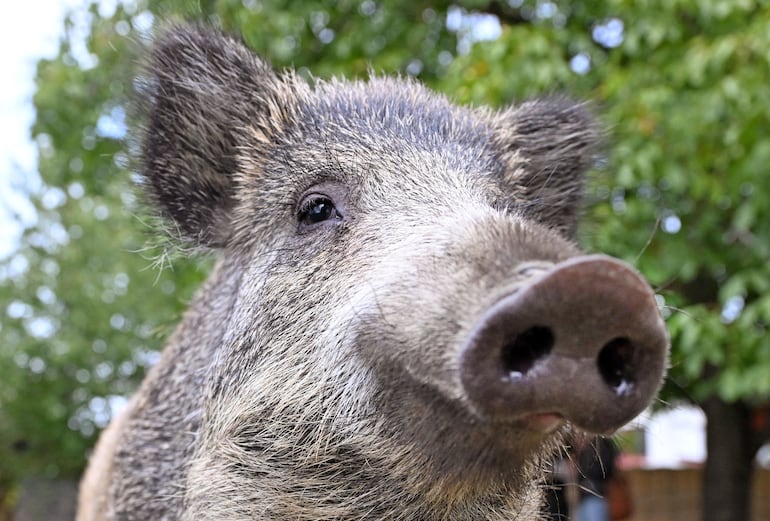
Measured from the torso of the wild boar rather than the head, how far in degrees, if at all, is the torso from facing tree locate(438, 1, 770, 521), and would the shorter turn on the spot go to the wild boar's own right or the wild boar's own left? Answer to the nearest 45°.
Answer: approximately 90° to the wild boar's own left

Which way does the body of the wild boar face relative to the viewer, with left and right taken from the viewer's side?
facing the viewer and to the right of the viewer
